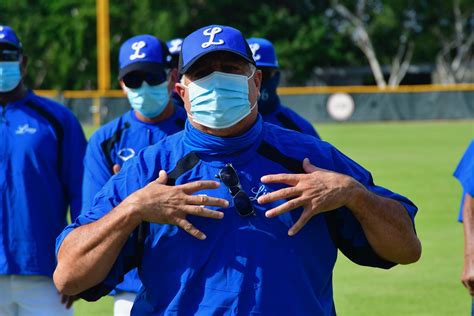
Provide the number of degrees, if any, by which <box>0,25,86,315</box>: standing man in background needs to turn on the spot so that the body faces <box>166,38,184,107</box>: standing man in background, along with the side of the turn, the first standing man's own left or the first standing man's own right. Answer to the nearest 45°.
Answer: approximately 135° to the first standing man's own left

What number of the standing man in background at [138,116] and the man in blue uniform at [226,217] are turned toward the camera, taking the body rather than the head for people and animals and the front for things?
2

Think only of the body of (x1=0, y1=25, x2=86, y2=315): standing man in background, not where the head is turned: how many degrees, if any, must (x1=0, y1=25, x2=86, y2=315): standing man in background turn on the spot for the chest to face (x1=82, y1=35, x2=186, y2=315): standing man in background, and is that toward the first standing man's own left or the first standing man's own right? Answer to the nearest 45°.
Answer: approximately 90° to the first standing man's own left

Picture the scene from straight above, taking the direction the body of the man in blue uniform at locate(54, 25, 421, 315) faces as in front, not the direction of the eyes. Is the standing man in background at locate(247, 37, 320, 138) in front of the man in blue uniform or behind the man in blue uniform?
behind

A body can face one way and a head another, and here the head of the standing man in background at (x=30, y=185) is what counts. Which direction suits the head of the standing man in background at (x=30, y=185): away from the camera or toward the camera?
toward the camera

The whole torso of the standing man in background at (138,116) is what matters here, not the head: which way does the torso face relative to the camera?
toward the camera

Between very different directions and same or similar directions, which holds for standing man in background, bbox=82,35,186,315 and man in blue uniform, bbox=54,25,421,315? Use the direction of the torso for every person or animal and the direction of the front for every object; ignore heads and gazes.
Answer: same or similar directions

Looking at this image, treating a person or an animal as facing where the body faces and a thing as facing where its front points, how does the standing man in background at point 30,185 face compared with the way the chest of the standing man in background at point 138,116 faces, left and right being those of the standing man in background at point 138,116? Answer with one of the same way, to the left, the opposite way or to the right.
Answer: the same way

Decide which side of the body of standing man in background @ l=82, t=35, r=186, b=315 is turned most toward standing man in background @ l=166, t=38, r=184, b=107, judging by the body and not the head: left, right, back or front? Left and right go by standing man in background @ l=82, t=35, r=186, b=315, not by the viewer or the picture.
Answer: back

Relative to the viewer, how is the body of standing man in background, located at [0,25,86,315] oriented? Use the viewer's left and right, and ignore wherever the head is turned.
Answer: facing the viewer

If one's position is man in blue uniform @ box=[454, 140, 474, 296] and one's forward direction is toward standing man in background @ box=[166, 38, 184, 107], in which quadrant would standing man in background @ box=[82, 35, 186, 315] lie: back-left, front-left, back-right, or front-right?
front-left

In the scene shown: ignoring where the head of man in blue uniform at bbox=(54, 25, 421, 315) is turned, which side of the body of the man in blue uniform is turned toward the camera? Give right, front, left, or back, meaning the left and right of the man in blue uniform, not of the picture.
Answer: front

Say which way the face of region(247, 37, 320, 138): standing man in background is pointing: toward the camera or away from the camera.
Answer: toward the camera

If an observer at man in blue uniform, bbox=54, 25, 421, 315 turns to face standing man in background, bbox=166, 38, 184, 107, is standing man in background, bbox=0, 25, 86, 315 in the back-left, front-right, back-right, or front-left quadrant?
front-left

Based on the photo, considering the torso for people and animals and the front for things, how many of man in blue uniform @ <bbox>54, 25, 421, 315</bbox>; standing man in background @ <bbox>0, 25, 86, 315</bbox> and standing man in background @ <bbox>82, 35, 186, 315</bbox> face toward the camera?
3

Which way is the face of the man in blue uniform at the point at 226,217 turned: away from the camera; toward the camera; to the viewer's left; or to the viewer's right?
toward the camera
